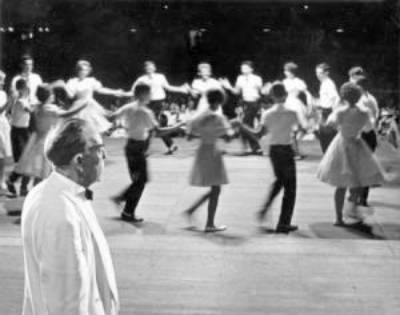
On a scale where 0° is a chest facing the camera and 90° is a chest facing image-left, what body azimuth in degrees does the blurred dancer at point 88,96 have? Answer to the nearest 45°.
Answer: approximately 0°

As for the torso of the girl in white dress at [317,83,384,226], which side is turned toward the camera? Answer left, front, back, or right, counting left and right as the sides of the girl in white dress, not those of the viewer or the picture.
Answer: back

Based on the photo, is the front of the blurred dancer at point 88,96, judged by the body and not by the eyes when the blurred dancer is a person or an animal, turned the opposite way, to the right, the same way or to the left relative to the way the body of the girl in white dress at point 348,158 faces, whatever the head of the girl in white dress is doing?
the opposite way

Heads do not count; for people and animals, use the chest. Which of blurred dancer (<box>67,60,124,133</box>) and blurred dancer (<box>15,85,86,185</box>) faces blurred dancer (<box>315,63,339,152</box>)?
blurred dancer (<box>15,85,86,185</box>)

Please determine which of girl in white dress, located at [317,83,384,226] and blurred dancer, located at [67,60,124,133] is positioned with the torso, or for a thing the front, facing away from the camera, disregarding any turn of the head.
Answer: the girl in white dress

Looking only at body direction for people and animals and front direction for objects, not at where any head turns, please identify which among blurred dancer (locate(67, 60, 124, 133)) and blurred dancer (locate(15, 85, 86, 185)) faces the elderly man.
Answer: blurred dancer (locate(67, 60, 124, 133))

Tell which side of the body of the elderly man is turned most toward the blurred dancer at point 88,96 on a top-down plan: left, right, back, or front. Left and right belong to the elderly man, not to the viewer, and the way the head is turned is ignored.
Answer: left

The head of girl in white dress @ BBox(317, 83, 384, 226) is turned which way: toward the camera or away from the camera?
away from the camera

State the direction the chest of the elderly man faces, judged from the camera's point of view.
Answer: to the viewer's right
